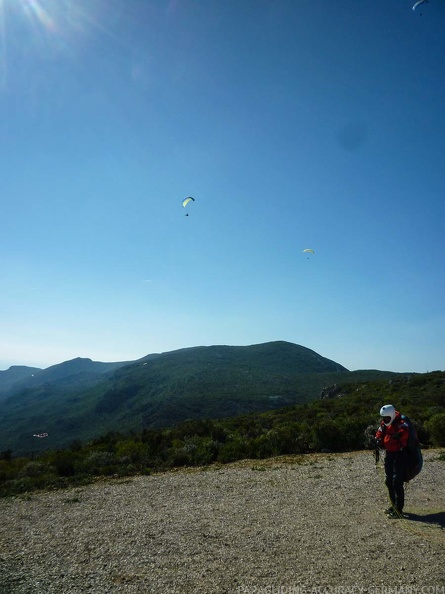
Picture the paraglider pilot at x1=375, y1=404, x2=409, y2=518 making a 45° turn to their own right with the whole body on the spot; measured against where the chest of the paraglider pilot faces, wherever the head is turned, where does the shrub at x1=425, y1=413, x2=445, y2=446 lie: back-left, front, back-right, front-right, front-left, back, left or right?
right

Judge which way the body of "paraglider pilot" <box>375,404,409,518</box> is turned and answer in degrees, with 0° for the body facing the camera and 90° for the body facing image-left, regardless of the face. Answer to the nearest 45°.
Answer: approximately 45°
